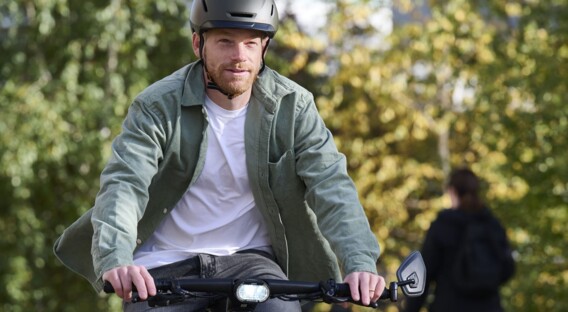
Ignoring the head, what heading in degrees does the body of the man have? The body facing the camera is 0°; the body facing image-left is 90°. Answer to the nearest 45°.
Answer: approximately 0°
